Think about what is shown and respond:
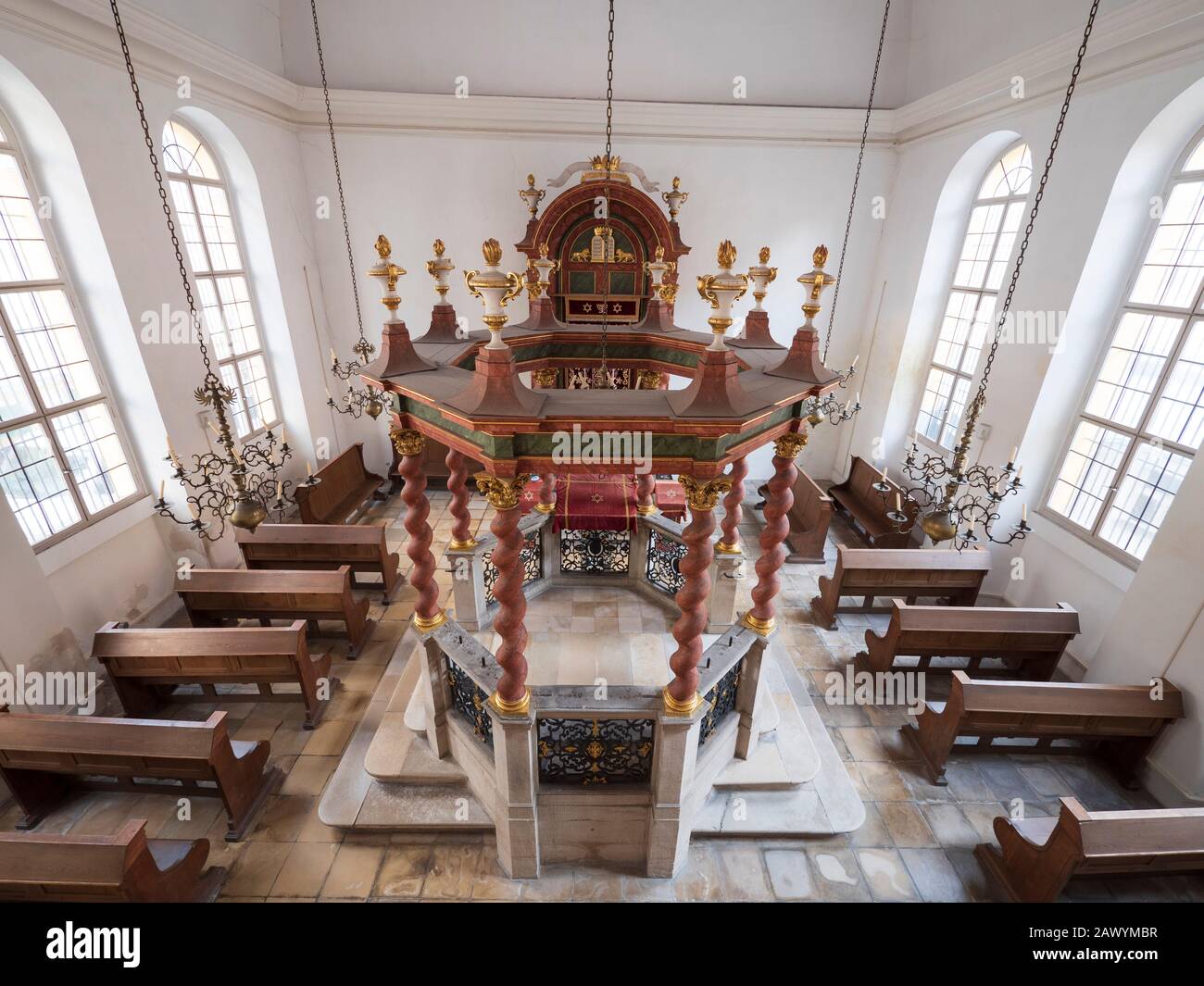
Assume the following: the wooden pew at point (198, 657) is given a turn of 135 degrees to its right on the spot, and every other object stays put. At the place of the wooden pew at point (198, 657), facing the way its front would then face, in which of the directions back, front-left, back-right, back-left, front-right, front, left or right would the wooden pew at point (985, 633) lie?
front-left

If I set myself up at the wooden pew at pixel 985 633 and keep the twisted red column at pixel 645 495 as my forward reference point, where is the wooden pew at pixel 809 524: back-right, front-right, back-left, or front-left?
front-right

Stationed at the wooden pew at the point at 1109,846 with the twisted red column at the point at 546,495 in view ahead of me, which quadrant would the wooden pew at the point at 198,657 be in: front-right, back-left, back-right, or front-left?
front-left

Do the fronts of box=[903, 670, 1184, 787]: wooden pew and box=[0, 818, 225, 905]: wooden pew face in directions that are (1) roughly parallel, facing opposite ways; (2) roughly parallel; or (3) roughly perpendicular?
roughly parallel

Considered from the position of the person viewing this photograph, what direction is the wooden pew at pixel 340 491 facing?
facing the viewer and to the right of the viewer

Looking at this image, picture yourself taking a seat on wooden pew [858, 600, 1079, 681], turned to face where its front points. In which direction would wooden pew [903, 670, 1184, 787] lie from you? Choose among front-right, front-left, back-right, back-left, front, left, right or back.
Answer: back

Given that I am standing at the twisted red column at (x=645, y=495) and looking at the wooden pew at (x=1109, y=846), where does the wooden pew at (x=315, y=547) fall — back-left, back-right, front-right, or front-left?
back-right

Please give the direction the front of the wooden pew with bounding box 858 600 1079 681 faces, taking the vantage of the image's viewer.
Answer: facing away from the viewer and to the left of the viewer

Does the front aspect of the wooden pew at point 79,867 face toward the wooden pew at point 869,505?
no

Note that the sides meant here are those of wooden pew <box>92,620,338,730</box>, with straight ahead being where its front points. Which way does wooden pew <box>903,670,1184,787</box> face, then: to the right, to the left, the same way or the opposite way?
the same way

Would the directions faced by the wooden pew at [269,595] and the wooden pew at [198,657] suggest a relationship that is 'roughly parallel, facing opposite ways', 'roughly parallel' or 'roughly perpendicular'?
roughly parallel

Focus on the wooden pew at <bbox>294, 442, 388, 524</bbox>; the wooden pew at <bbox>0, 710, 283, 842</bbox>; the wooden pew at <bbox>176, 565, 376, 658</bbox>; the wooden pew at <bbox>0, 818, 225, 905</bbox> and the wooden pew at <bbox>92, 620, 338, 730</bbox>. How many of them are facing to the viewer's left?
0

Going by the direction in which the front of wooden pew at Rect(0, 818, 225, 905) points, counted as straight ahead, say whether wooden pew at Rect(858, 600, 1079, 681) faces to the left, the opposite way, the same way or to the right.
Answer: the same way
